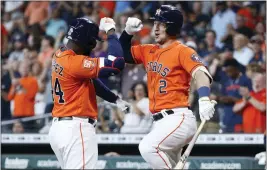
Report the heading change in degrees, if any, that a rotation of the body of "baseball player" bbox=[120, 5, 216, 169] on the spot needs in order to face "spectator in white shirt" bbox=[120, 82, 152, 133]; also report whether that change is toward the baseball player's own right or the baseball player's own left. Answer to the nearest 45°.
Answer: approximately 135° to the baseball player's own right

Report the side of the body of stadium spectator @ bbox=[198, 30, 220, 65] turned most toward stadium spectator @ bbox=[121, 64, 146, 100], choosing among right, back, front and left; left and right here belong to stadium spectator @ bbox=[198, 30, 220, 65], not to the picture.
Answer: right

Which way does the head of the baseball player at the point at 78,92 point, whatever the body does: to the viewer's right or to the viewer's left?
to the viewer's right

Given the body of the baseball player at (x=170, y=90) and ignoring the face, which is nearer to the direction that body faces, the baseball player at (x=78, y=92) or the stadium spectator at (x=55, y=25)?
the baseball player

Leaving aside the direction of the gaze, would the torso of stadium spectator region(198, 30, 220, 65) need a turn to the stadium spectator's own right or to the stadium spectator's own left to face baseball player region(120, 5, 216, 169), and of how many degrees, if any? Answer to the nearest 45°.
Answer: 0° — they already face them

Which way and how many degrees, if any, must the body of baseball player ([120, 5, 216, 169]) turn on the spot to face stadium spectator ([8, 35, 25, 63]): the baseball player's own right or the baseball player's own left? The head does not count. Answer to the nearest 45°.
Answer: approximately 90° to the baseball player's own right

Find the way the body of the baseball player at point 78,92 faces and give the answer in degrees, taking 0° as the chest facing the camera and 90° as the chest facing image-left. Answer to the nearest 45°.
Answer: approximately 270°

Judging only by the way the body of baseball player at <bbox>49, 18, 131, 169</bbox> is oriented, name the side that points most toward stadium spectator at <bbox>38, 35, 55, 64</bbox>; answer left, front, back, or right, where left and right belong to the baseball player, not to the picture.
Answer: left
